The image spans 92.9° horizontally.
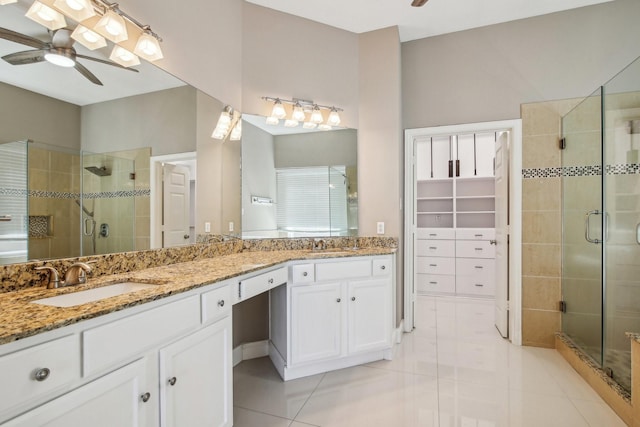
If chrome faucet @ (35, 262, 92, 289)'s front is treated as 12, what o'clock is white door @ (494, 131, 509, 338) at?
The white door is roughly at 11 o'clock from the chrome faucet.

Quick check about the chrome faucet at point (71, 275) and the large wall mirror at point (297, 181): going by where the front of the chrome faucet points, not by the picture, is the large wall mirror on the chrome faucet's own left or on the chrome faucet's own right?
on the chrome faucet's own left

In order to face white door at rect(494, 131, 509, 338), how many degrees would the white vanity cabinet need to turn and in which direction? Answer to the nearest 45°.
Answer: approximately 90° to its left

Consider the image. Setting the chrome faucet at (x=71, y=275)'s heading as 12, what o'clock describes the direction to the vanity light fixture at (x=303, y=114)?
The vanity light fixture is roughly at 10 o'clock from the chrome faucet.

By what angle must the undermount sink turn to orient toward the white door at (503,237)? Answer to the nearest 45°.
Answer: approximately 45° to its left

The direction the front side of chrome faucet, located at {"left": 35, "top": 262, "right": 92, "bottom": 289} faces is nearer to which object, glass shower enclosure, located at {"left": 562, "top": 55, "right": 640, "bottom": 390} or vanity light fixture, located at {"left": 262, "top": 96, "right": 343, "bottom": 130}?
the glass shower enclosure

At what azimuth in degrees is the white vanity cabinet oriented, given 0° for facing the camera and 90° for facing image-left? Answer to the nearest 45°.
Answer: approximately 315°

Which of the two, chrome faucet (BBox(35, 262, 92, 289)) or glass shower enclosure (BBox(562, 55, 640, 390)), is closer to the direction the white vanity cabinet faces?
the glass shower enclosure
